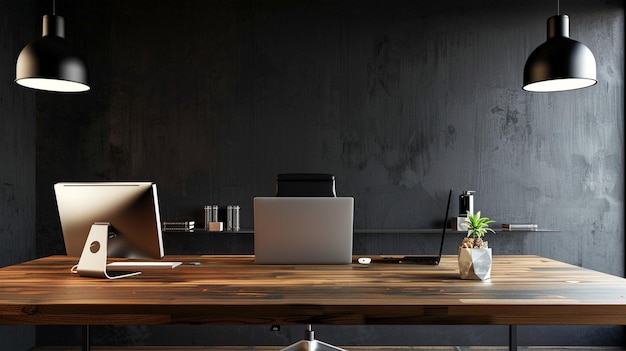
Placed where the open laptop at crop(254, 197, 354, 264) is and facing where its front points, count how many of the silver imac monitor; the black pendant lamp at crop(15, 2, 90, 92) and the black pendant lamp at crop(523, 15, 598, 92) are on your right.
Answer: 1

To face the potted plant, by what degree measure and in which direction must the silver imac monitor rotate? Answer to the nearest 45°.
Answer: approximately 90° to its right

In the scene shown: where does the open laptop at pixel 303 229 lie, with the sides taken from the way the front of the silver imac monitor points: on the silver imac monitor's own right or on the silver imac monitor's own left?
on the silver imac monitor's own right

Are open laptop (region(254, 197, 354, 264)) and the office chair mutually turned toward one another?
yes

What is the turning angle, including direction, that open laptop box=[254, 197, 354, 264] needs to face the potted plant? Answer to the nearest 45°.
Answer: approximately 135° to its right

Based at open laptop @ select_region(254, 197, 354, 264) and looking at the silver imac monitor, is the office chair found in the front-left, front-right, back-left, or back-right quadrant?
back-right

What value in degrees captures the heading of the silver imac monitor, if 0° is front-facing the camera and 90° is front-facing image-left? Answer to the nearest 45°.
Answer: approximately 225°

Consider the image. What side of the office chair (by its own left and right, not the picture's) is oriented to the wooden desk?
front

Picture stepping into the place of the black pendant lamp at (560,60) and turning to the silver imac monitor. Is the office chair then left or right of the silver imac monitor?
right

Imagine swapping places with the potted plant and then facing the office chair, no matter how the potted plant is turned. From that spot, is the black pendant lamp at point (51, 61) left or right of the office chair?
left

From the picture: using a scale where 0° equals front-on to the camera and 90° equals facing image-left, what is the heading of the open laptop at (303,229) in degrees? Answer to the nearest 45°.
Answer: approximately 180°

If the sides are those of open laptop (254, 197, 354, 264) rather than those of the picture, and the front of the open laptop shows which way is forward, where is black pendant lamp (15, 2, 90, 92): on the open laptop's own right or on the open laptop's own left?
on the open laptop's own left

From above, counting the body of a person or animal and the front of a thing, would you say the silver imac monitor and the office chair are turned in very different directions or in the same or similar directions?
very different directions

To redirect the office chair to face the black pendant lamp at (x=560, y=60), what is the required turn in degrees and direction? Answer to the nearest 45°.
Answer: approximately 45° to its left

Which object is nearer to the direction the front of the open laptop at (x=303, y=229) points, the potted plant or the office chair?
the office chair
